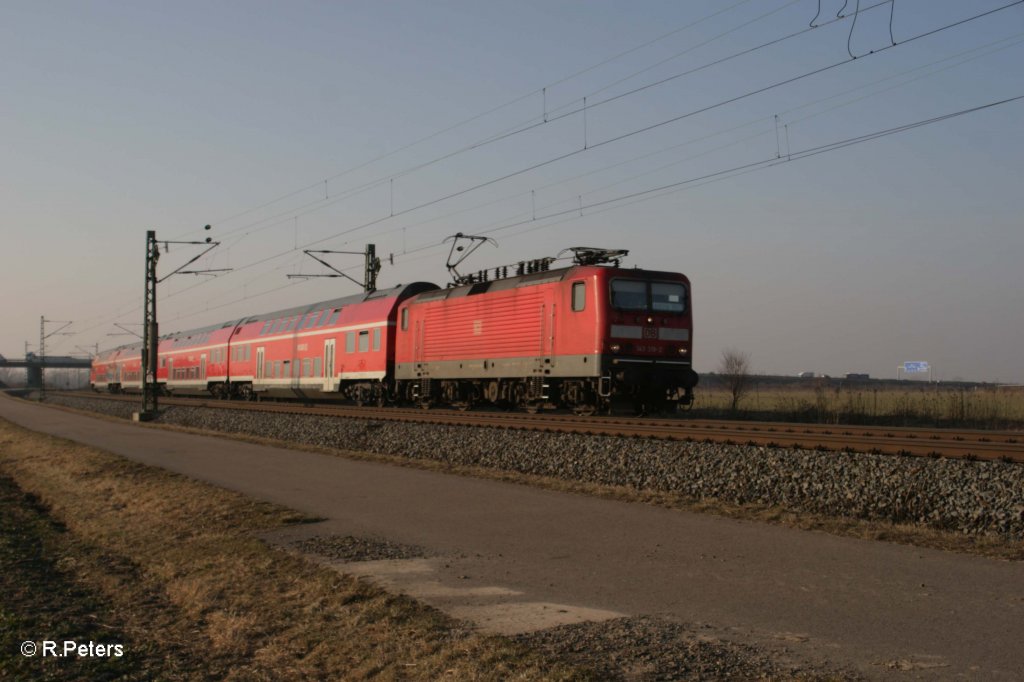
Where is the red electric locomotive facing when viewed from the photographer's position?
facing the viewer and to the right of the viewer
